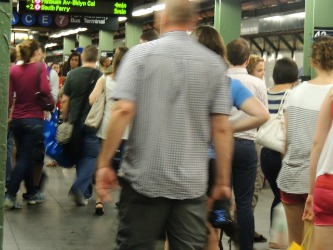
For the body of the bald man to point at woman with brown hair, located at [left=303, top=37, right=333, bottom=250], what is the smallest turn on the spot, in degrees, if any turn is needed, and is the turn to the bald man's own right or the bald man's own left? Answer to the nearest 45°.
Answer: approximately 90° to the bald man's own right

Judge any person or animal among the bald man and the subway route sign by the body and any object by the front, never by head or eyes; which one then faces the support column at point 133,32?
the bald man

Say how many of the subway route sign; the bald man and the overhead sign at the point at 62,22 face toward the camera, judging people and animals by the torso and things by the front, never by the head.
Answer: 2

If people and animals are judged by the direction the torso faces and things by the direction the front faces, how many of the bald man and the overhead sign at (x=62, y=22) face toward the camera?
1

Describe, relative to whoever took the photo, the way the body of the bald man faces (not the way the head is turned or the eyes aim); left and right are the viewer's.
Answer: facing away from the viewer

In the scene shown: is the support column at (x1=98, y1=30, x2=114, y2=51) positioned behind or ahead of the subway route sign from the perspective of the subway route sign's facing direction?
behind

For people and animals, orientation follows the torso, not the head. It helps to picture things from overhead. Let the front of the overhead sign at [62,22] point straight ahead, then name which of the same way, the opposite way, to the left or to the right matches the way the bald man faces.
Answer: the opposite way

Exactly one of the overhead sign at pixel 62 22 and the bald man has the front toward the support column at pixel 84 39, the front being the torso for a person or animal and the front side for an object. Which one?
the bald man

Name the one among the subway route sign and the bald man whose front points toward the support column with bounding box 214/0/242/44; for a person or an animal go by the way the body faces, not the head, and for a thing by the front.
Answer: the bald man

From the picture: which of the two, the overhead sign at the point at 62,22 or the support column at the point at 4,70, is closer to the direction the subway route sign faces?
the support column

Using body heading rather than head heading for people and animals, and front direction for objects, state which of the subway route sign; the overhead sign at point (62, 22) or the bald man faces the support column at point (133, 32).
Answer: the bald man
